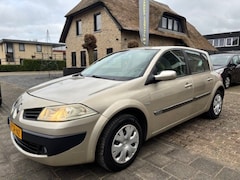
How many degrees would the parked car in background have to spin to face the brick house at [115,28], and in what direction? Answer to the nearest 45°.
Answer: approximately 90° to its right

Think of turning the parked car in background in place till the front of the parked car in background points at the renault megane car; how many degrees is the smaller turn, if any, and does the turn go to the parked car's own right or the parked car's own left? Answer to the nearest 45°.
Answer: approximately 45° to the parked car's own left

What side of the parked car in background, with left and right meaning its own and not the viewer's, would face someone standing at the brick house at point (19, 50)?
right

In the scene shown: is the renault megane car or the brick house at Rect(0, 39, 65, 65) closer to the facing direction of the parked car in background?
the renault megane car

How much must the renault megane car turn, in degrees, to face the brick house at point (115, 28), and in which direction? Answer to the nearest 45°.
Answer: approximately 135° to its right

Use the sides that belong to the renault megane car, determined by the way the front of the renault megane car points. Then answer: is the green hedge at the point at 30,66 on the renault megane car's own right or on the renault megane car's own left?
on the renault megane car's own right

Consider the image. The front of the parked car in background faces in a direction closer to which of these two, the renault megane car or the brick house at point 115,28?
the renault megane car

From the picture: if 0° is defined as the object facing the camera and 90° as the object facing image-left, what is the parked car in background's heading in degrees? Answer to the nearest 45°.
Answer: approximately 45°

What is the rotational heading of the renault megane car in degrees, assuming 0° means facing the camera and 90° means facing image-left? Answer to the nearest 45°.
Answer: approximately 45°
